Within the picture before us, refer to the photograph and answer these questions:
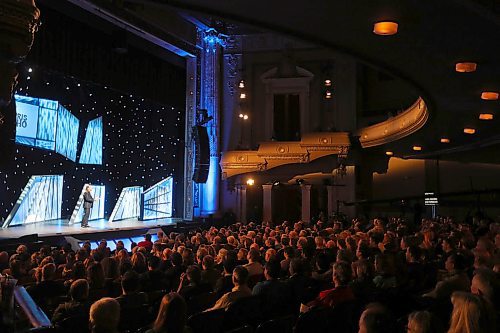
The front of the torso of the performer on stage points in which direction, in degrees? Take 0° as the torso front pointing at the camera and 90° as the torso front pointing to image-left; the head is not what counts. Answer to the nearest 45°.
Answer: approximately 315°

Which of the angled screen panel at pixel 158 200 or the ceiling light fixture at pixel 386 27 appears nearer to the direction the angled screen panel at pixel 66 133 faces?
the ceiling light fixture

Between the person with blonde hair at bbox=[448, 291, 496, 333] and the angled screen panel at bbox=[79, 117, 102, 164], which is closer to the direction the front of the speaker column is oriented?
the person with blonde hair

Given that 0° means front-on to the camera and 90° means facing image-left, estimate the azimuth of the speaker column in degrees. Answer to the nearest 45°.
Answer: approximately 315°

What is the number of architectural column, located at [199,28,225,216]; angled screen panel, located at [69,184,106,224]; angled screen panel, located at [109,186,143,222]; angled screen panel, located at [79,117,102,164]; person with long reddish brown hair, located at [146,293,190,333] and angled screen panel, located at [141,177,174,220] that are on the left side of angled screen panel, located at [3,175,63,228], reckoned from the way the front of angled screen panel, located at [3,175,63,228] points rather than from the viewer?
5

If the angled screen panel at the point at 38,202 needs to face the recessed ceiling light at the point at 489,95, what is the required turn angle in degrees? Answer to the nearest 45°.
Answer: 0° — it already faces it

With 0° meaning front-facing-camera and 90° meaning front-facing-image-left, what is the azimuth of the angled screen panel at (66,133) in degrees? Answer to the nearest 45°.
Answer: approximately 315°
